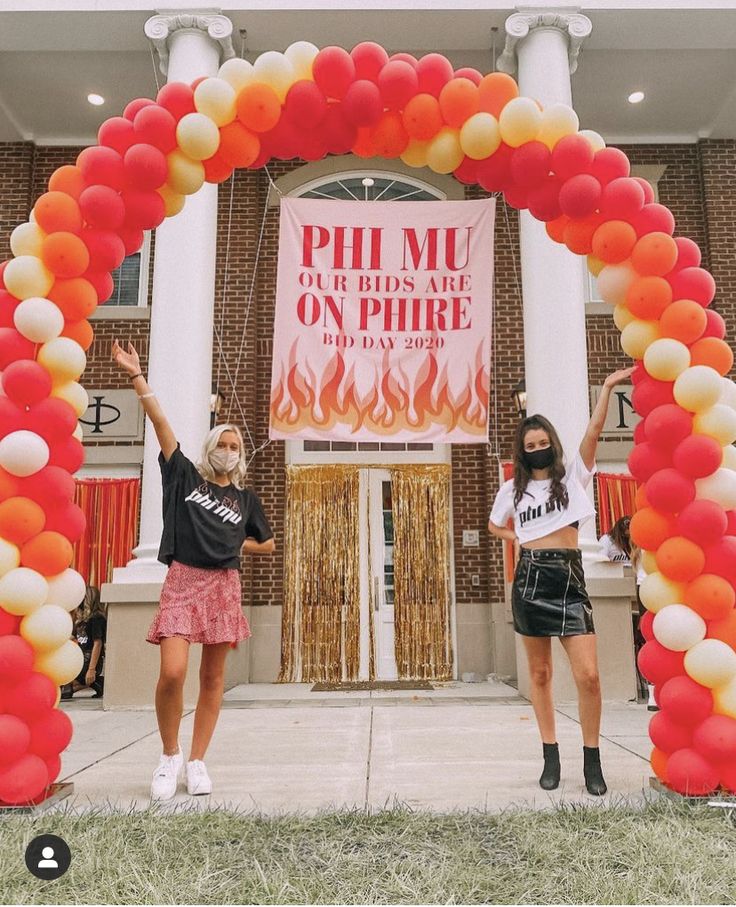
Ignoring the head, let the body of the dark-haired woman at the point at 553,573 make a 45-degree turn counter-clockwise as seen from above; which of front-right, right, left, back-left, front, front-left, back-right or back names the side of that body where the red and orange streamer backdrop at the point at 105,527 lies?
back

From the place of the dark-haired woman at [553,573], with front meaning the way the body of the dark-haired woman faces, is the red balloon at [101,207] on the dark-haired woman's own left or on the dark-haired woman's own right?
on the dark-haired woman's own right

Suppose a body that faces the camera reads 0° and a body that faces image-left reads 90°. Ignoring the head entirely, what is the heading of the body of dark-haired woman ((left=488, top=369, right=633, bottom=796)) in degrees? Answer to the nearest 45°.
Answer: approximately 0°

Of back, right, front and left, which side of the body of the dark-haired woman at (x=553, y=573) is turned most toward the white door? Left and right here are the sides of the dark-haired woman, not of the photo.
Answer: back

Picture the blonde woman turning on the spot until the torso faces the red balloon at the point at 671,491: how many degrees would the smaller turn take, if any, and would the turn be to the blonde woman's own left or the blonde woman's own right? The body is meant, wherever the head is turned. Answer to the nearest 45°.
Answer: approximately 90° to the blonde woman's own left

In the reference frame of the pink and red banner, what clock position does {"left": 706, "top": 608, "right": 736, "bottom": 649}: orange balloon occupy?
The orange balloon is roughly at 11 o'clock from the pink and red banner.

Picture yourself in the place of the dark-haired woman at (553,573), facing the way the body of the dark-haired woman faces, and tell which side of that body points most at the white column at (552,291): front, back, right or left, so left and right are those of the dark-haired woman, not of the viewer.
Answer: back

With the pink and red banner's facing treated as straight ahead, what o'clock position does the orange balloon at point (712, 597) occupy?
The orange balloon is roughly at 11 o'clock from the pink and red banner.

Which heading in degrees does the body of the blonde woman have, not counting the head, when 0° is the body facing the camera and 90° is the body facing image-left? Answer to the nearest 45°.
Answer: approximately 0°

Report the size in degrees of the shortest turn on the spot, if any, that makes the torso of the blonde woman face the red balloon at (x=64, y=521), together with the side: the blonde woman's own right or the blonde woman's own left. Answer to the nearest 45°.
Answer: approximately 90° to the blonde woman's own right
